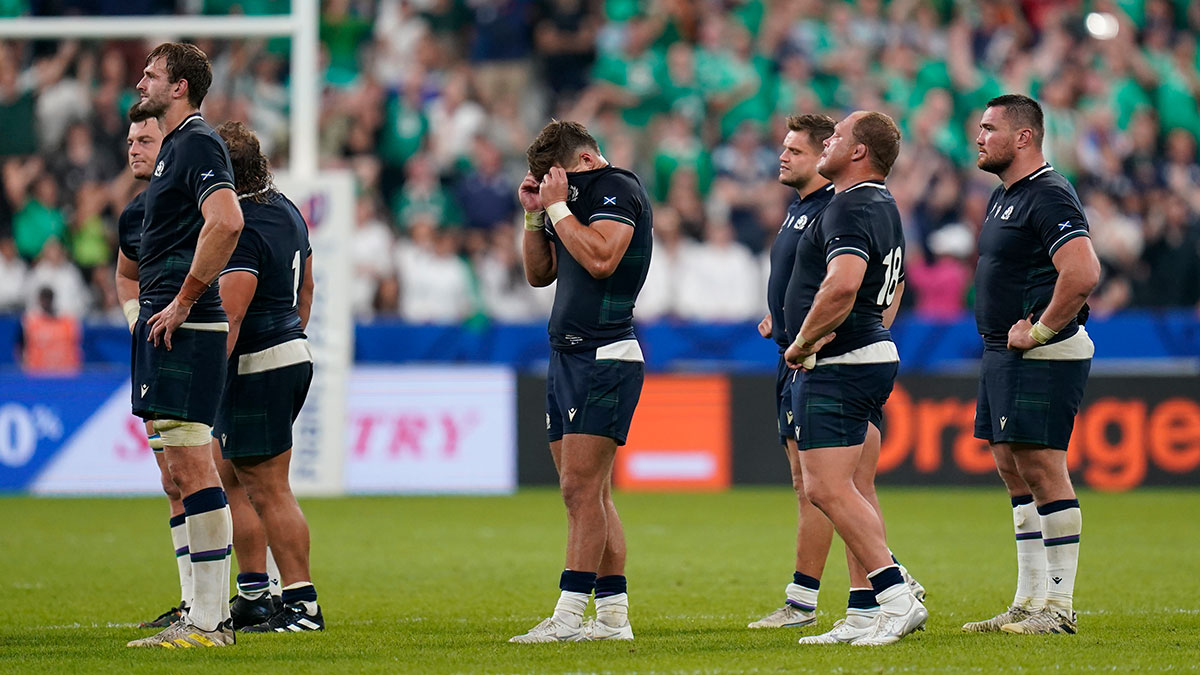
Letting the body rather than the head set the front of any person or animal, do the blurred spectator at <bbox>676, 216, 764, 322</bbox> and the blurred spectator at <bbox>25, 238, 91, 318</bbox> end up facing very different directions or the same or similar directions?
same or similar directions

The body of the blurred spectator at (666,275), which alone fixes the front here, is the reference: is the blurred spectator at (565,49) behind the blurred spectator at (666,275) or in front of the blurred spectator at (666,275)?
behind

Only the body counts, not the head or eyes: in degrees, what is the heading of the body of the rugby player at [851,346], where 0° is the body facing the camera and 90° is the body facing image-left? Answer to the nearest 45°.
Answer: approximately 90°

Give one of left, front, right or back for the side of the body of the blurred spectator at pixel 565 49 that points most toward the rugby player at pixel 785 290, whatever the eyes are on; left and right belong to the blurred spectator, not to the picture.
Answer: front

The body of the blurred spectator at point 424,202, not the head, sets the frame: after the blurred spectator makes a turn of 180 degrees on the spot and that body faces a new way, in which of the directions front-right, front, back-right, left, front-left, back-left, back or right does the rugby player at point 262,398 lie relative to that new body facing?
back

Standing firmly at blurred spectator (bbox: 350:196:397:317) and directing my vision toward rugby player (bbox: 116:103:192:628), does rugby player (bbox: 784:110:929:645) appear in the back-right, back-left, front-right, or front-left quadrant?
front-left

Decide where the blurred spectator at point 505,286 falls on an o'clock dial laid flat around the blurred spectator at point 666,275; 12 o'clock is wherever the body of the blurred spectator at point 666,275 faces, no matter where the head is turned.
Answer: the blurred spectator at point 505,286 is roughly at 3 o'clock from the blurred spectator at point 666,275.

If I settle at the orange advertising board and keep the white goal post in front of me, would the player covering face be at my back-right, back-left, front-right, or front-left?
front-left

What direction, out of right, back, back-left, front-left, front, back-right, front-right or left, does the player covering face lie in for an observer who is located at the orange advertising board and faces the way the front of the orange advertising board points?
front

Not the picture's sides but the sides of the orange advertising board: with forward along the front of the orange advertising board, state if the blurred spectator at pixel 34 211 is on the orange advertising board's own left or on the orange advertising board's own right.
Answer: on the orange advertising board's own right

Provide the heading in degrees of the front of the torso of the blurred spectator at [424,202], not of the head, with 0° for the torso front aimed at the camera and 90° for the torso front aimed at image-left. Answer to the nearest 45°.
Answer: approximately 0°

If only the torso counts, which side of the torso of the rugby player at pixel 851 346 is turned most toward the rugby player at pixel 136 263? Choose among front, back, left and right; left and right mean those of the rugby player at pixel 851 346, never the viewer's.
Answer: front

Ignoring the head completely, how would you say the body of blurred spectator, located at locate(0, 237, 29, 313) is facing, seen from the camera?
toward the camera

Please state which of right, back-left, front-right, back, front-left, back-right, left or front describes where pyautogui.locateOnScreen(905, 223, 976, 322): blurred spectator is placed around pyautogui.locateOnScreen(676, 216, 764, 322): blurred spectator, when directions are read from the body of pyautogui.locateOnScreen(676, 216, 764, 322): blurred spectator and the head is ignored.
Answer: left

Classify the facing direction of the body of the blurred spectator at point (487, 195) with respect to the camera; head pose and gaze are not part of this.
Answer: toward the camera
